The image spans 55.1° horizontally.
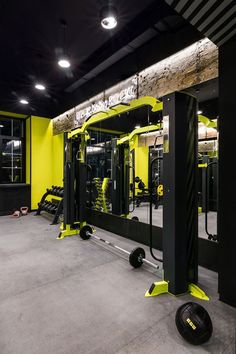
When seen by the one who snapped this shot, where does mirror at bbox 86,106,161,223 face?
facing the viewer and to the left of the viewer

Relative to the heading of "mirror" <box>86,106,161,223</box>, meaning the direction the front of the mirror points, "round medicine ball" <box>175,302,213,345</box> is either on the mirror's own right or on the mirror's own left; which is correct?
on the mirror's own left

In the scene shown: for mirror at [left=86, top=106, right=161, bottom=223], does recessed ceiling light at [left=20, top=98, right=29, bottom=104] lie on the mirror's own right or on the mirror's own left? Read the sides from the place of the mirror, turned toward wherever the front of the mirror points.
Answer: on the mirror's own right

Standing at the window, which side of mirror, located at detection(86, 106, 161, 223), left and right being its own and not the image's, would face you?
right
